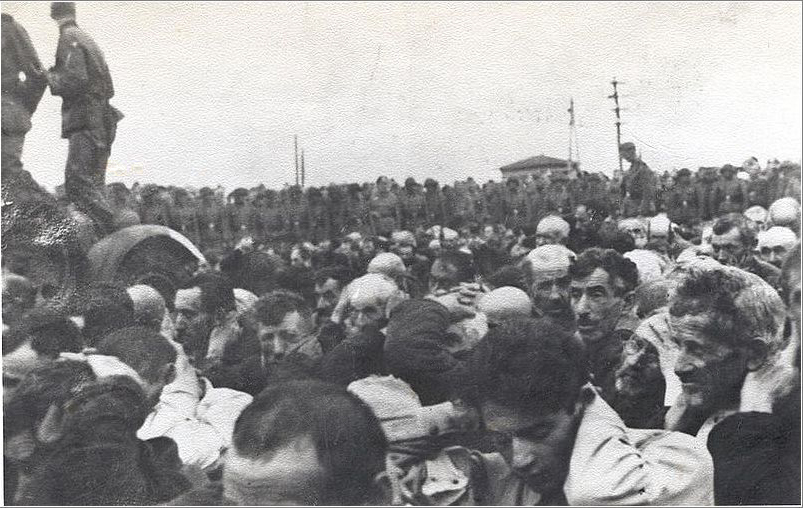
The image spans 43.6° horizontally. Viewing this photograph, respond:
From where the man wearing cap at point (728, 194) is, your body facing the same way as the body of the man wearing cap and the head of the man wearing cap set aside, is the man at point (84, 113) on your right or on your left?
on your right

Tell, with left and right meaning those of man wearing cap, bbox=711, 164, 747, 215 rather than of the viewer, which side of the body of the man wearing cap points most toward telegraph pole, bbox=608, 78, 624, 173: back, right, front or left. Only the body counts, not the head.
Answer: back

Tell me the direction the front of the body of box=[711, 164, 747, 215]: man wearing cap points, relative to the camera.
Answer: toward the camera

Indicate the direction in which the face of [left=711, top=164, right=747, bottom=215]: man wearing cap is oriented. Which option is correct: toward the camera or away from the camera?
toward the camera

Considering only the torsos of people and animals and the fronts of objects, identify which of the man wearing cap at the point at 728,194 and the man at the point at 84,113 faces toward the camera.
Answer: the man wearing cap

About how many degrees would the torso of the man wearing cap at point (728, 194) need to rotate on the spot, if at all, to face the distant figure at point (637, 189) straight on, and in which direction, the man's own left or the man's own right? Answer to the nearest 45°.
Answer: approximately 90° to the man's own right
